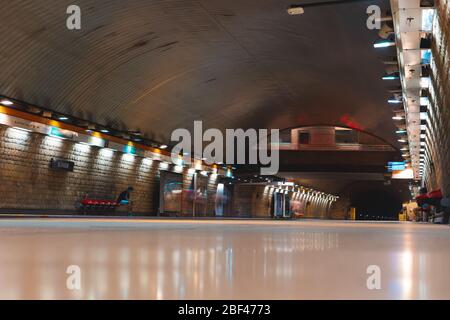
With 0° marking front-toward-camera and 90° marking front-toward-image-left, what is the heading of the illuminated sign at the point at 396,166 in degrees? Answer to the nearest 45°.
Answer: approximately 0°

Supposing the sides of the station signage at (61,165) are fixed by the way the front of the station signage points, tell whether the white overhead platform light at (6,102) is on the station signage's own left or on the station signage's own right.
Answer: on the station signage's own right

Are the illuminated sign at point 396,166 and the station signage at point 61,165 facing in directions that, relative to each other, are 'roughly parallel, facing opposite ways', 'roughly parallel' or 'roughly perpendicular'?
roughly perpendicular

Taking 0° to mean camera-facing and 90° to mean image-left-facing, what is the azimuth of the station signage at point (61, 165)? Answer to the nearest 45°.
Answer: approximately 315°

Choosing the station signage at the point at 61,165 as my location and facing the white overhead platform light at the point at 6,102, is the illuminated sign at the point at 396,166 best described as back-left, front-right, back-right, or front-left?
back-left

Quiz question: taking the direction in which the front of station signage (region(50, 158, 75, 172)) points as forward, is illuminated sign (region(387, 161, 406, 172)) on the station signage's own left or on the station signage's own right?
on the station signage's own left

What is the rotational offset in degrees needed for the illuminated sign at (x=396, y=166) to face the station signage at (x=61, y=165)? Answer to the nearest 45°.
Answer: approximately 45° to its right
